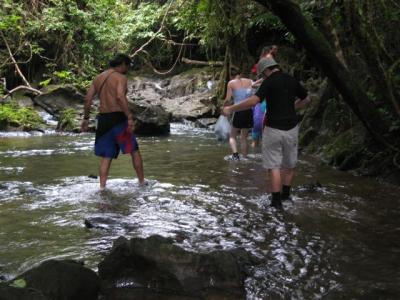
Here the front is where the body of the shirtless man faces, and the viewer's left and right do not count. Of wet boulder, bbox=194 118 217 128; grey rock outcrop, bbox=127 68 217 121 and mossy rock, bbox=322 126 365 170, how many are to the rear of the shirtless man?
0

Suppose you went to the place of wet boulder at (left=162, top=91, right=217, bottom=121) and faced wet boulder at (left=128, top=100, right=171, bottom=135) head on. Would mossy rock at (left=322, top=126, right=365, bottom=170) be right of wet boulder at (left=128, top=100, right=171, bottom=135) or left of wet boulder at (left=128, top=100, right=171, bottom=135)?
left

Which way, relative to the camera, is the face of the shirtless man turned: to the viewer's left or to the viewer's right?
to the viewer's right

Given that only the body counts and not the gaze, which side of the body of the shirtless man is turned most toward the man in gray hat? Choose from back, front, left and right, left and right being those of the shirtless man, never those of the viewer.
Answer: right

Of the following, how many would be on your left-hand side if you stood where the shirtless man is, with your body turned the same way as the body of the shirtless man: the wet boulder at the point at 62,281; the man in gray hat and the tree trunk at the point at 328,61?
0

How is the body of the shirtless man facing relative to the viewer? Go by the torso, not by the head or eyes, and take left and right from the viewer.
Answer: facing away from the viewer and to the right of the viewer

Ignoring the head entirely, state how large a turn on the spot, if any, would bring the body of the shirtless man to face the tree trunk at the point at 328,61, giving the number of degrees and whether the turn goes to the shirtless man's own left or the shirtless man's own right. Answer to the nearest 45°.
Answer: approximately 45° to the shirtless man's own right

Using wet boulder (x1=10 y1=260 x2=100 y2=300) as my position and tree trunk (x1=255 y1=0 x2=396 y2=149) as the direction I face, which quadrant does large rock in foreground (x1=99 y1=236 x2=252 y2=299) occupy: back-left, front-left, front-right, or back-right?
front-right

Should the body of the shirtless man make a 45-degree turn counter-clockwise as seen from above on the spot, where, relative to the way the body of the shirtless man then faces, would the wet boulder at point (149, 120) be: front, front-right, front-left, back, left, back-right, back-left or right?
front

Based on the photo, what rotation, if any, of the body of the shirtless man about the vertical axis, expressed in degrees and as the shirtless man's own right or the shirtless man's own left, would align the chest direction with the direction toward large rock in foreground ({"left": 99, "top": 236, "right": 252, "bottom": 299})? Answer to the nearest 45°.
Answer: approximately 135° to the shirtless man's own right
